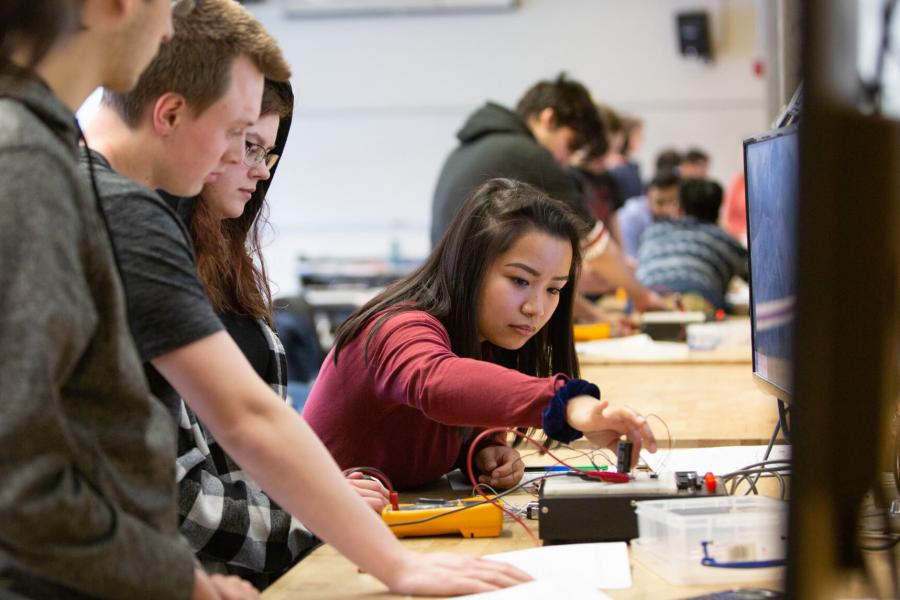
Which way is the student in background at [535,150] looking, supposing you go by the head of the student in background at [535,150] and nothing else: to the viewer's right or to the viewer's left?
to the viewer's right

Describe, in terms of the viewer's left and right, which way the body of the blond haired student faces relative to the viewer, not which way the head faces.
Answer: facing to the right of the viewer

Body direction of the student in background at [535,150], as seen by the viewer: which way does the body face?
to the viewer's right

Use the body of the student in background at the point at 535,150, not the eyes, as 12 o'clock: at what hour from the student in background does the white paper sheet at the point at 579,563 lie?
The white paper sheet is roughly at 3 o'clock from the student in background.

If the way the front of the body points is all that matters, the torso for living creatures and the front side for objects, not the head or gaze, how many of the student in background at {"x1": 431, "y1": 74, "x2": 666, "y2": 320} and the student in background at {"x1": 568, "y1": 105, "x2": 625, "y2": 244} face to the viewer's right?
2

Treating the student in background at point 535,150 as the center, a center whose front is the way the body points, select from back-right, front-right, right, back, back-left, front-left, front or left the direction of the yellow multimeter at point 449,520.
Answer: right

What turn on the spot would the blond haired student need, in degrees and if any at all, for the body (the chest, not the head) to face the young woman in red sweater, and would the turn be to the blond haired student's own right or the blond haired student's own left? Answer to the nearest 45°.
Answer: approximately 45° to the blond haired student's own left

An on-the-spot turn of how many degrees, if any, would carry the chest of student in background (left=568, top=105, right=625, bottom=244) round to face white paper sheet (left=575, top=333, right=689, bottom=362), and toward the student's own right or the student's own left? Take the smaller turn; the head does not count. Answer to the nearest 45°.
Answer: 0° — they already face it

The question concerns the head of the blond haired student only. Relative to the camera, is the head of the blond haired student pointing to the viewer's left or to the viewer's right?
to the viewer's right

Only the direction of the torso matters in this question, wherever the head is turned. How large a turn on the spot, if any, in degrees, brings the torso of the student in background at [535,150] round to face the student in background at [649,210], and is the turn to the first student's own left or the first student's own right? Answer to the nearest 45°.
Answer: approximately 90° to the first student's own left

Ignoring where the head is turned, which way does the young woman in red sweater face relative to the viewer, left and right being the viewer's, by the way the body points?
facing the viewer and to the right of the viewer

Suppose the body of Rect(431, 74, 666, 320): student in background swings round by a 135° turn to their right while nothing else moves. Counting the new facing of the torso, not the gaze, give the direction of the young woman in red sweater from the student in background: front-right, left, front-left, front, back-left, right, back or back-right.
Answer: front-left

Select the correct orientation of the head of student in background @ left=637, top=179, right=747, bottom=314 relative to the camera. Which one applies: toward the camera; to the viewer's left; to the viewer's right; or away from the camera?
away from the camera
